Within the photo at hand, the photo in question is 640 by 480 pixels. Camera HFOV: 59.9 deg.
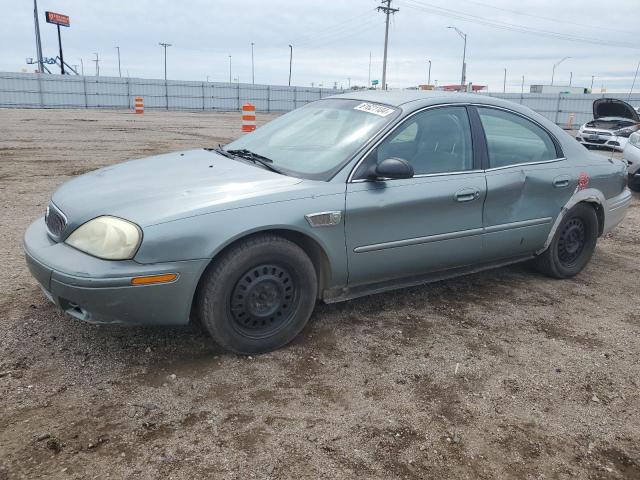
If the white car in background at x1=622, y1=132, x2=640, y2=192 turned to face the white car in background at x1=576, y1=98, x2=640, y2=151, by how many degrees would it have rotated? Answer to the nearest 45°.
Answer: approximately 135° to its right

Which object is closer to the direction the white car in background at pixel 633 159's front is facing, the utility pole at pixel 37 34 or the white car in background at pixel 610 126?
the utility pole

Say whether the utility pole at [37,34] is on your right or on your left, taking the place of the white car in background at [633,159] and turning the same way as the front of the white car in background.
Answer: on your right

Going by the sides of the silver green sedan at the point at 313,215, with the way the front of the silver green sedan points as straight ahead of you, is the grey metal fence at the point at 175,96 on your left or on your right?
on your right

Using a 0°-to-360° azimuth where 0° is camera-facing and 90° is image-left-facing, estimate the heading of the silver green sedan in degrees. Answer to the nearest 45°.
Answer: approximately 45°

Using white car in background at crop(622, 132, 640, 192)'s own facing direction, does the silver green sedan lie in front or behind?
in front

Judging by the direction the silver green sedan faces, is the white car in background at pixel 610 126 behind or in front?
behind

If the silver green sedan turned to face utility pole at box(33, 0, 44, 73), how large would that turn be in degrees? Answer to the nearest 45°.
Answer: approximately 90° to its right

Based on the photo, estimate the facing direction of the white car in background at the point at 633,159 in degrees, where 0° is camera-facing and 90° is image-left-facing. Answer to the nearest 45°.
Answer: approximately 45°

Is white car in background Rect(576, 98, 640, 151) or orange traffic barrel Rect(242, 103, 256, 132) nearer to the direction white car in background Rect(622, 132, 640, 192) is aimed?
the orange traffic barrel

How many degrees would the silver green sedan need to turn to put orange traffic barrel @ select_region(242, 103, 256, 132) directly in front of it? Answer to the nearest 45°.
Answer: approximately 135° to its right

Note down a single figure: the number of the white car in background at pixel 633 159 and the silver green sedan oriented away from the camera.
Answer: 0

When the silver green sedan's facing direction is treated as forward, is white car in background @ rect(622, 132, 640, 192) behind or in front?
behind

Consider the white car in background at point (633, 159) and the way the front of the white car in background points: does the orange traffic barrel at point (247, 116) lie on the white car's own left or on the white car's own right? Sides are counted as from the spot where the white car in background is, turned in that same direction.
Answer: on the white car's own right
